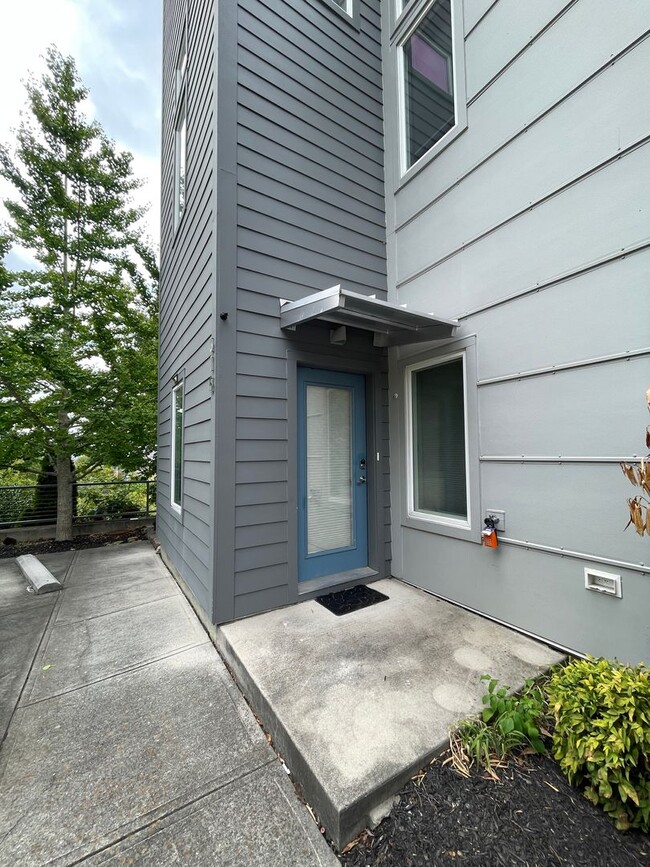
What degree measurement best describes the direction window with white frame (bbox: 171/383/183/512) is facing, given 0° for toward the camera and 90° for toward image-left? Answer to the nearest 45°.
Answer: approximately 90°

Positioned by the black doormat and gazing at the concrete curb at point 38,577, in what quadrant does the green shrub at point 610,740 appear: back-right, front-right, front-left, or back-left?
back-left

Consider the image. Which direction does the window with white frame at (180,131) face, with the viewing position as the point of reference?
facing to the left of the viewer

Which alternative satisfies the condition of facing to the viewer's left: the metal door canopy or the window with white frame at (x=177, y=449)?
the window with white frame

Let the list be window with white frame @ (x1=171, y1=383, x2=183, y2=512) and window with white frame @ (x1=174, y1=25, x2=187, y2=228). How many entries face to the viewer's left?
2

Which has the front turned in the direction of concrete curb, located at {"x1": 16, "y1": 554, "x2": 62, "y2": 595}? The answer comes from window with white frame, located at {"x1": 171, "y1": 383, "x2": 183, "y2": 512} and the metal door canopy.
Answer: the window with white frame

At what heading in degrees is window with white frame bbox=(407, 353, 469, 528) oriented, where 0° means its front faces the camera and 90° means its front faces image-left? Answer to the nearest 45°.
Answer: approximately 45°

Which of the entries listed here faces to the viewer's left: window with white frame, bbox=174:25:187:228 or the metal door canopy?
the window with white frame

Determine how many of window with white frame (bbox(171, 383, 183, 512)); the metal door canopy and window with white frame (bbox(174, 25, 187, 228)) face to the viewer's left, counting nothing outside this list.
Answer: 2

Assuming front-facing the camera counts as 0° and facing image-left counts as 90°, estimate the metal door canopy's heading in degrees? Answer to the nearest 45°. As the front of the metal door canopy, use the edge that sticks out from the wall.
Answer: approximately 315°
